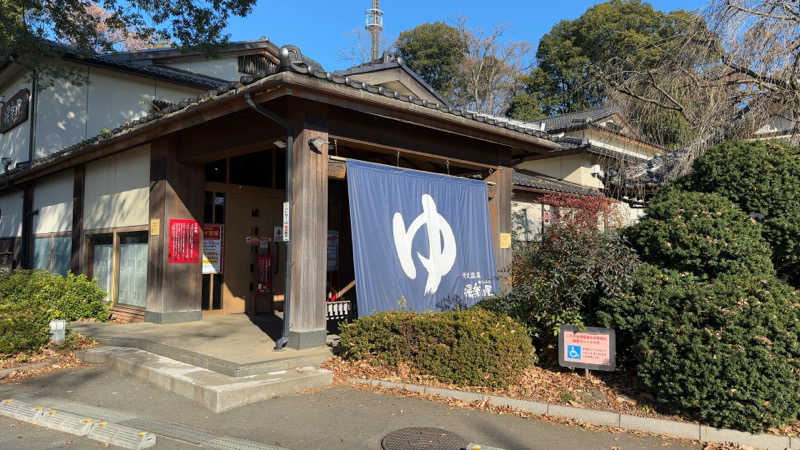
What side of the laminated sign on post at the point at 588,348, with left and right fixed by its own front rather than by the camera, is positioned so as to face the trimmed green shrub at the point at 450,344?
right

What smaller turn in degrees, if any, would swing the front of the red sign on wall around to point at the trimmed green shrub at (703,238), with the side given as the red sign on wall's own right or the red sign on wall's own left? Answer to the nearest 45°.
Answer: approximately 45° to the red sign on wall's own left

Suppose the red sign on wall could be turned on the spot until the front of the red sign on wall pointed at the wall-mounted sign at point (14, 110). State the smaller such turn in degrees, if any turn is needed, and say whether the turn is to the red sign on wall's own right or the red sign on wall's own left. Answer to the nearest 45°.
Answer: approximately 135° to the red sign on wall's own right

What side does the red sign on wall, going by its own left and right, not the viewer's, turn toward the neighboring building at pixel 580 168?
left

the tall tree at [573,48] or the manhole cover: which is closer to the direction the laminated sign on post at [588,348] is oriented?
the manhole cover

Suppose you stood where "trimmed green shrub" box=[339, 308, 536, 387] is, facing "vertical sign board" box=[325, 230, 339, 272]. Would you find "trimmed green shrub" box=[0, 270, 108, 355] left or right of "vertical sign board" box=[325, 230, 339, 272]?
left

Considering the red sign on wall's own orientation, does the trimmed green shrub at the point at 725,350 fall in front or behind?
in front

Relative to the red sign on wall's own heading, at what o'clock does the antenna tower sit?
The antenna tower is roughly at 7 o'clock from the red sign on wall.

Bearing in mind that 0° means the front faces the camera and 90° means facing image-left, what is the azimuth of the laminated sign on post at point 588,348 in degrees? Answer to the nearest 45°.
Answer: approximately 0°

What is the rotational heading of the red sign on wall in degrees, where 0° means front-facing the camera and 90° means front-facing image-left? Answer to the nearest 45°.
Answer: approximately 0°

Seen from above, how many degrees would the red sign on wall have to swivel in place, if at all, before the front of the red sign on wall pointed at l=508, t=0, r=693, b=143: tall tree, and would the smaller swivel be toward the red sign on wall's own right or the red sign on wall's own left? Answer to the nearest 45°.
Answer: approximately 135° to the red sign on wall's own left

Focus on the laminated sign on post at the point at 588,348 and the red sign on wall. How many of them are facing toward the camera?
2

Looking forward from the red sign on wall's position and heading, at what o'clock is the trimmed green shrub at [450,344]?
The trimmed green shrub is roughly at 11 o'clock from the red sign on wall.

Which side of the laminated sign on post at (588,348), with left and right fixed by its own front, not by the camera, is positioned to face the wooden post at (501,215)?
back

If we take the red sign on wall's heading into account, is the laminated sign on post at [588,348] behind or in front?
in front
